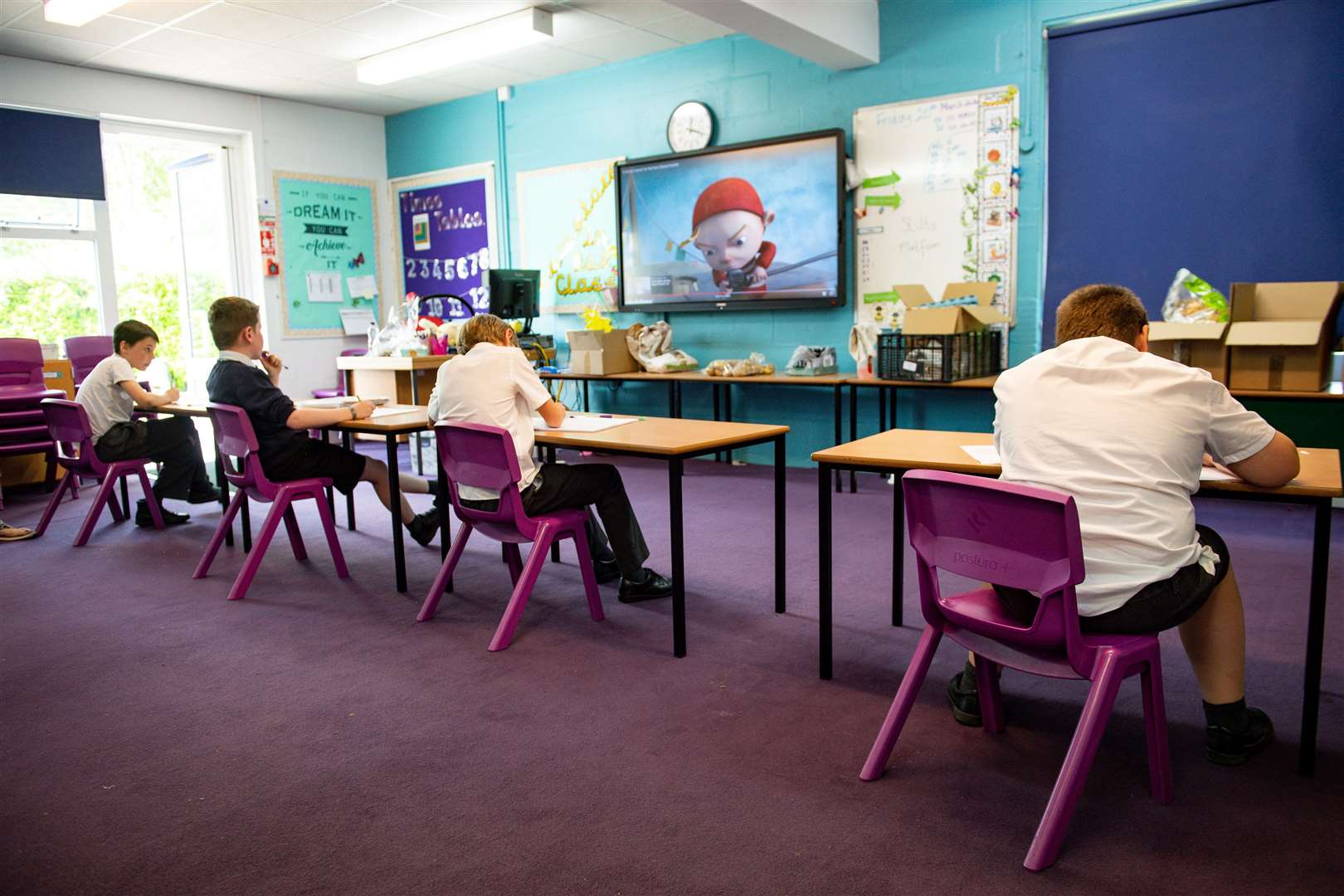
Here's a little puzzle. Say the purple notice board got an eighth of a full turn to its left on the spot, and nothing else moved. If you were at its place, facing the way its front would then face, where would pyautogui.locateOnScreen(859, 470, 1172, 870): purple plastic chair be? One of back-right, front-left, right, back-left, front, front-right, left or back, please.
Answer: front

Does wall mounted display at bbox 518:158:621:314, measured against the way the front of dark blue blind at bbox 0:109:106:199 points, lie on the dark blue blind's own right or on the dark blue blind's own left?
on the dark blue blind's own left

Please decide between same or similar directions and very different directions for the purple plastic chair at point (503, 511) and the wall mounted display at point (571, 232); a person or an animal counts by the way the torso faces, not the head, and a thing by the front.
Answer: very different directions

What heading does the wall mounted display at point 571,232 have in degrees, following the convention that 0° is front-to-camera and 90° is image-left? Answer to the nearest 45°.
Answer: approximately 45°

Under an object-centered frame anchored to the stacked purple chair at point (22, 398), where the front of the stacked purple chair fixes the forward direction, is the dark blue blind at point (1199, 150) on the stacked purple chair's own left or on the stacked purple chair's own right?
on the stacked purple chair's own left

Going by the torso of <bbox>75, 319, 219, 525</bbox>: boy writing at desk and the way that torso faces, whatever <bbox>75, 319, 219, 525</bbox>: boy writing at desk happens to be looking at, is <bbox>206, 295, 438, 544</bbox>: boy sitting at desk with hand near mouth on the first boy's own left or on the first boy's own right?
on the first boy's own right

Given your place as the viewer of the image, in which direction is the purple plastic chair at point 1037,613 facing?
facing away from the viewer and to the right of the viewer

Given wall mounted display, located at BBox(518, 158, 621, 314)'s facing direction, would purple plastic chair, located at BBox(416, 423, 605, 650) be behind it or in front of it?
in front

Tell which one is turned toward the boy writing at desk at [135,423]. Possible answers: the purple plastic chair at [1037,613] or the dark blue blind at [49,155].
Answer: the dark blue blind

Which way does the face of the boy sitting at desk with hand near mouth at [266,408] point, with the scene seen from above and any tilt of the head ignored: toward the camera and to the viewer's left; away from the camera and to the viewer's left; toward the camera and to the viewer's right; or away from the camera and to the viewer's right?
away from the camera and to the viewer's right

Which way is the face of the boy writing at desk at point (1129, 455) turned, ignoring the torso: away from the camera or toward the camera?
away from the camera

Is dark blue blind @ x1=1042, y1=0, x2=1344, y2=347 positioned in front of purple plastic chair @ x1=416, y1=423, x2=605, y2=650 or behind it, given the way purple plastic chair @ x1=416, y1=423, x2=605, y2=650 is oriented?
in front

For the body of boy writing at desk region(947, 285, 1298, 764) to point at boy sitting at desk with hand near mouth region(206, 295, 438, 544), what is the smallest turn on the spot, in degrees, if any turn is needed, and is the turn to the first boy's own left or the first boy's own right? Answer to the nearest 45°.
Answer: approximately 90° to the first boy's own left

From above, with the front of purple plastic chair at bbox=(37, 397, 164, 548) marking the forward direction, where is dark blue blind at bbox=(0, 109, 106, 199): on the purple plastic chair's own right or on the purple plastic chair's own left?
on the purple plastic chair's own left

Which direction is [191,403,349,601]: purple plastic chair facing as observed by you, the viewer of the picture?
facing away from the viewer and to the right of the viewer

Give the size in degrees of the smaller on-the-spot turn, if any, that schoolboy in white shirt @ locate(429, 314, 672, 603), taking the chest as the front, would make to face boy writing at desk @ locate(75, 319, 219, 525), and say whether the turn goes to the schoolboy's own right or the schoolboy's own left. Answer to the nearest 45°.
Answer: approximately 90° to the schoolboy's own left
